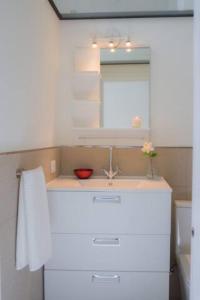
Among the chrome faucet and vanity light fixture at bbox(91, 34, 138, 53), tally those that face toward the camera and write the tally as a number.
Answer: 2

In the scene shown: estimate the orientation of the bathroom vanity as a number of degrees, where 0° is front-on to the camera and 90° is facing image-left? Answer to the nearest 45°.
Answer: approximately 0°

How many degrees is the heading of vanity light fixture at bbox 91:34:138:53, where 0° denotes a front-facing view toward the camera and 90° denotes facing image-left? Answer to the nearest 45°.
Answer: approximately 0°

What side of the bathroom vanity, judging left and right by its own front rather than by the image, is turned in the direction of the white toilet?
left

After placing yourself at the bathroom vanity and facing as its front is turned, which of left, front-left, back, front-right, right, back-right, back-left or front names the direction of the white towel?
front-right
